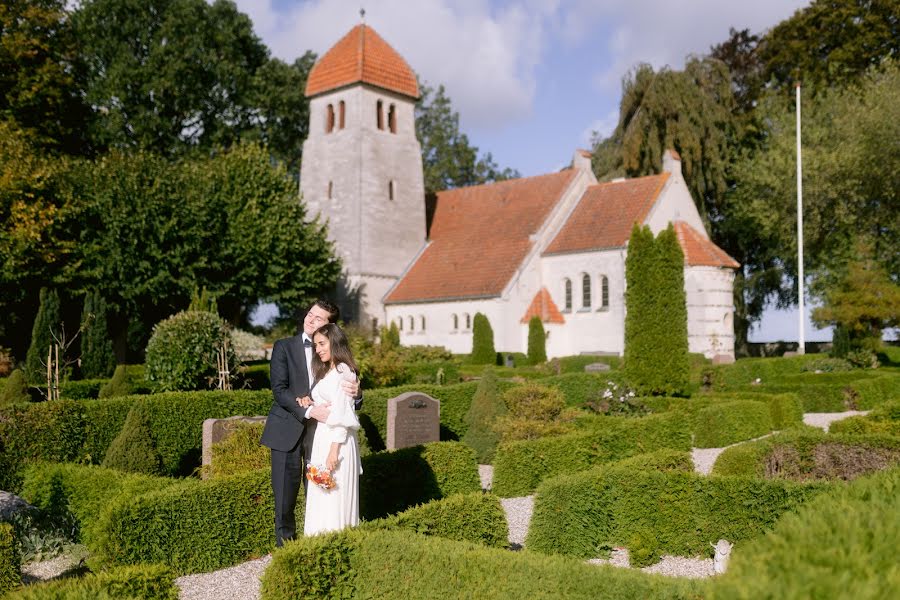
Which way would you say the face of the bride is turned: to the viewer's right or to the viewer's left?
to the viewer's left

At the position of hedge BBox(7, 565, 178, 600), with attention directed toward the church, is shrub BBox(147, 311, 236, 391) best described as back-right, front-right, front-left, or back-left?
front-left

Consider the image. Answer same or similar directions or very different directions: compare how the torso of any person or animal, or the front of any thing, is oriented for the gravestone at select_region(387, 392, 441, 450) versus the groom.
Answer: same or similar directions

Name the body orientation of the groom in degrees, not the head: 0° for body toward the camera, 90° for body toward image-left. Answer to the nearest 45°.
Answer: approximately 315°

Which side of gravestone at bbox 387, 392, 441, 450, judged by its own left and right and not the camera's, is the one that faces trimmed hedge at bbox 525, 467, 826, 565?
front

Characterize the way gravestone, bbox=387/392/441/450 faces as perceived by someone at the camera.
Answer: facing the viewer and to the right of the viewer

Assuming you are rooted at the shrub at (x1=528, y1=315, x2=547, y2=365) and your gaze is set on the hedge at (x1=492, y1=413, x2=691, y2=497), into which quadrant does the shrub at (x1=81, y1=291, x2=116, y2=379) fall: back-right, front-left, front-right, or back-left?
front-right

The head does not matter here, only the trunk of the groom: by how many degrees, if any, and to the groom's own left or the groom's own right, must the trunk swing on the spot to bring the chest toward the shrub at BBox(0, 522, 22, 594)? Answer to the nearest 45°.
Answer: approximately 135° to the groom's own right

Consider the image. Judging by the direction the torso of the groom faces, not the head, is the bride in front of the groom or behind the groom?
in front

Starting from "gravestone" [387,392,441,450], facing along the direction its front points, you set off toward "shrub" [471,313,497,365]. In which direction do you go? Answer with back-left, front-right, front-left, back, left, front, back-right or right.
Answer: back-left

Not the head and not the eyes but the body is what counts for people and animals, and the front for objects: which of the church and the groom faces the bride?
the groom
